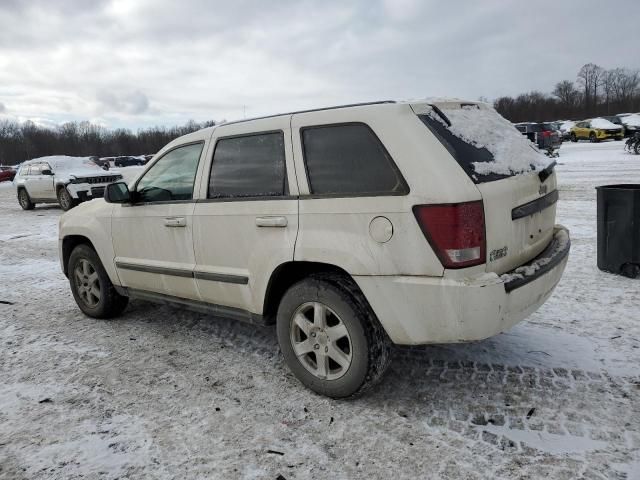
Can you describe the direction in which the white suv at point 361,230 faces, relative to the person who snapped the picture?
facing away from the viewer and to the left of the viewer

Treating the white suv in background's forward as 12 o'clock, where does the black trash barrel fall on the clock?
The black trash barrel is roughly at 1 o'clock from the white suv in background.

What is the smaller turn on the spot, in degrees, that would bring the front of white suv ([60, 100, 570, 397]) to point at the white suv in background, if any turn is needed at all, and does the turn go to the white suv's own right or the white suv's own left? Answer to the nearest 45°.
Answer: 0° — it already faces it

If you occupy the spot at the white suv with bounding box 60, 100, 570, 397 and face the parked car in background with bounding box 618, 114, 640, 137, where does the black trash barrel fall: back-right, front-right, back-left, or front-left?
front-right

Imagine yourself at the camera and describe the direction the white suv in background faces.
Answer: facing the viewer and to the right of the viewer

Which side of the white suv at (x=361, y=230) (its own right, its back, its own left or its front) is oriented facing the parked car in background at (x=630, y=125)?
right

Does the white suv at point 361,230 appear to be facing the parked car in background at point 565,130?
no

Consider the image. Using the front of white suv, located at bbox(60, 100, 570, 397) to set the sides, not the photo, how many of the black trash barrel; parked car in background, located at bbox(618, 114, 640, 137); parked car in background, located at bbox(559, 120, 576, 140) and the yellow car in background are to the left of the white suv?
0

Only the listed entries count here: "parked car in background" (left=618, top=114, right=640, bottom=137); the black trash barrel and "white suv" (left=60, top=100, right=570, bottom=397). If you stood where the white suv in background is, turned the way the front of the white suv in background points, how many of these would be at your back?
0

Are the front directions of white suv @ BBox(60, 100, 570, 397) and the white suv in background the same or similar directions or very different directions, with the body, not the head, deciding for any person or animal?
very different directions

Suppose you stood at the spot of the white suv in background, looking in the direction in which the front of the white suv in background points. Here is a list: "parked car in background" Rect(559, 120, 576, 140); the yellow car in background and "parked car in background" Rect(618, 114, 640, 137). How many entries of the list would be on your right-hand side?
0

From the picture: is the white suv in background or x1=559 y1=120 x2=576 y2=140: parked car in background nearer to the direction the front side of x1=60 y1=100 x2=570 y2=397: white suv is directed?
the white suv in background

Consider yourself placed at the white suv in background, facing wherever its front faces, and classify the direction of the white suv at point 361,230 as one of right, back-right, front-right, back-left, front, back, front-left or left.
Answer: front-right

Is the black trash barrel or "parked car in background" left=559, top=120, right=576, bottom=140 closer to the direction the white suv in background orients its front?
the black trash barrel

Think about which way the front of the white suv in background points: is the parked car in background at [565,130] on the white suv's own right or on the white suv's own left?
on the white suv's own left

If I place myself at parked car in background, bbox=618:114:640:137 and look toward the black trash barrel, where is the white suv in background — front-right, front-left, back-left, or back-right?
front-right

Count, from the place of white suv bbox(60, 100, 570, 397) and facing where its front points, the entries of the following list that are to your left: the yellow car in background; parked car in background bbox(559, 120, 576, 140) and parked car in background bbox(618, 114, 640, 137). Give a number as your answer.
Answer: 0
